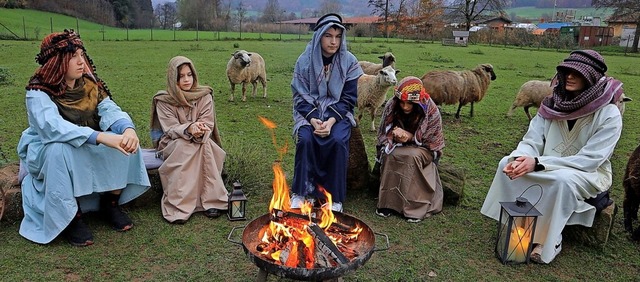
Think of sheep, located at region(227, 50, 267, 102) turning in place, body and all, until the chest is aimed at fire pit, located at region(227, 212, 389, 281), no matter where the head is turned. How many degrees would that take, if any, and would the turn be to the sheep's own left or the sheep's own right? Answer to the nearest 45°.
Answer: approximately 45° to the sheep's own left

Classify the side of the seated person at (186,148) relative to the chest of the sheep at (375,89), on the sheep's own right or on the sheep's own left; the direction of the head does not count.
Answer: on the sheep's own right

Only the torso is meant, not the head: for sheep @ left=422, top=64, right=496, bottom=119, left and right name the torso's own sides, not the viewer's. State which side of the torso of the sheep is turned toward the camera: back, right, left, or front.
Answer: right

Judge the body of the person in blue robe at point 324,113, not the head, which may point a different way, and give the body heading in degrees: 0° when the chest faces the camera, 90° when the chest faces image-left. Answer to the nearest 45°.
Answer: approximately 0°

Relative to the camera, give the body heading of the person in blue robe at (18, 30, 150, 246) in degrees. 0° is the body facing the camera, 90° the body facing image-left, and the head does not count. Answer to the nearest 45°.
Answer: approximately 315°

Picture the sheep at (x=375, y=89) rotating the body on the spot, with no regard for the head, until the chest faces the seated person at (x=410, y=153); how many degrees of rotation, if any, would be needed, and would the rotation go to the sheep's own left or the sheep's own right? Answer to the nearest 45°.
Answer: approximately 45° to the sheep's own right

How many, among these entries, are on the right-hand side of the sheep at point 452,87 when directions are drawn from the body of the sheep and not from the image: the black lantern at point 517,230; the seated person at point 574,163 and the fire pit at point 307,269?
3

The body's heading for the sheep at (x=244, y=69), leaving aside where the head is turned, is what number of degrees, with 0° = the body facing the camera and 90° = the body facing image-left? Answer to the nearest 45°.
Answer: approximately 45°
